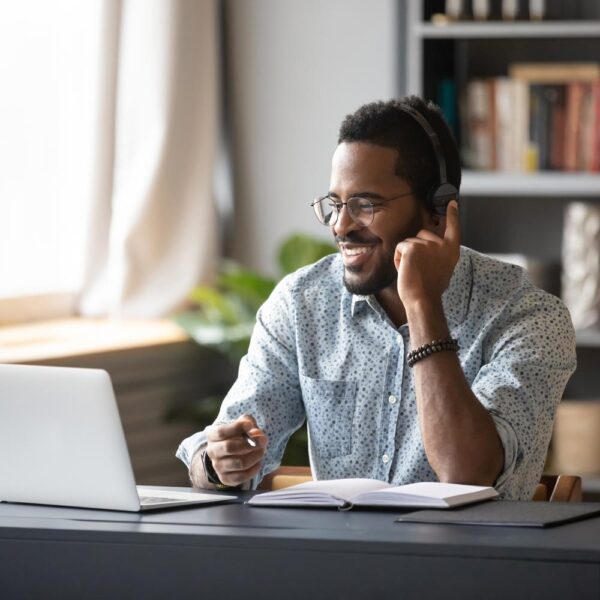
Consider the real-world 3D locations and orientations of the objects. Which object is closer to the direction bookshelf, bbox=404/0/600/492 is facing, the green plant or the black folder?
the black folder

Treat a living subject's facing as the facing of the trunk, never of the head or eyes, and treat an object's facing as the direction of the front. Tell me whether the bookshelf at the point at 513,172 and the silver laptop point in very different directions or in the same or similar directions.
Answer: very different directions

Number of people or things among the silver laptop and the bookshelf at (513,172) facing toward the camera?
1

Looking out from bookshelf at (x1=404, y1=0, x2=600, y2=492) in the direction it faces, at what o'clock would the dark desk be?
The dark desk is roughly at 12 o'clock from the bookshelf.

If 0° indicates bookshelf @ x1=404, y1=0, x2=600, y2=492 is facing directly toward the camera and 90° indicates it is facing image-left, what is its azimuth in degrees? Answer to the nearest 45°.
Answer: approximately 0°

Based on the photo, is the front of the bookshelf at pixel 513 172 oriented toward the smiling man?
yes

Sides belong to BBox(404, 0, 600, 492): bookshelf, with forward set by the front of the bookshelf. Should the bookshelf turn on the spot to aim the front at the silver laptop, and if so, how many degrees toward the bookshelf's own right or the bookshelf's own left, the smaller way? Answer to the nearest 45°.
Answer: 0° — it already faces it

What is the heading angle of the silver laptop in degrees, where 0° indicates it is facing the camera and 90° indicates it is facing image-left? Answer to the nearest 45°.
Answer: approximately 225°

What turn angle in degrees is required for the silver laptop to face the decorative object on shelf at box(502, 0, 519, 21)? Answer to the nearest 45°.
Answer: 0° — it already faces it
